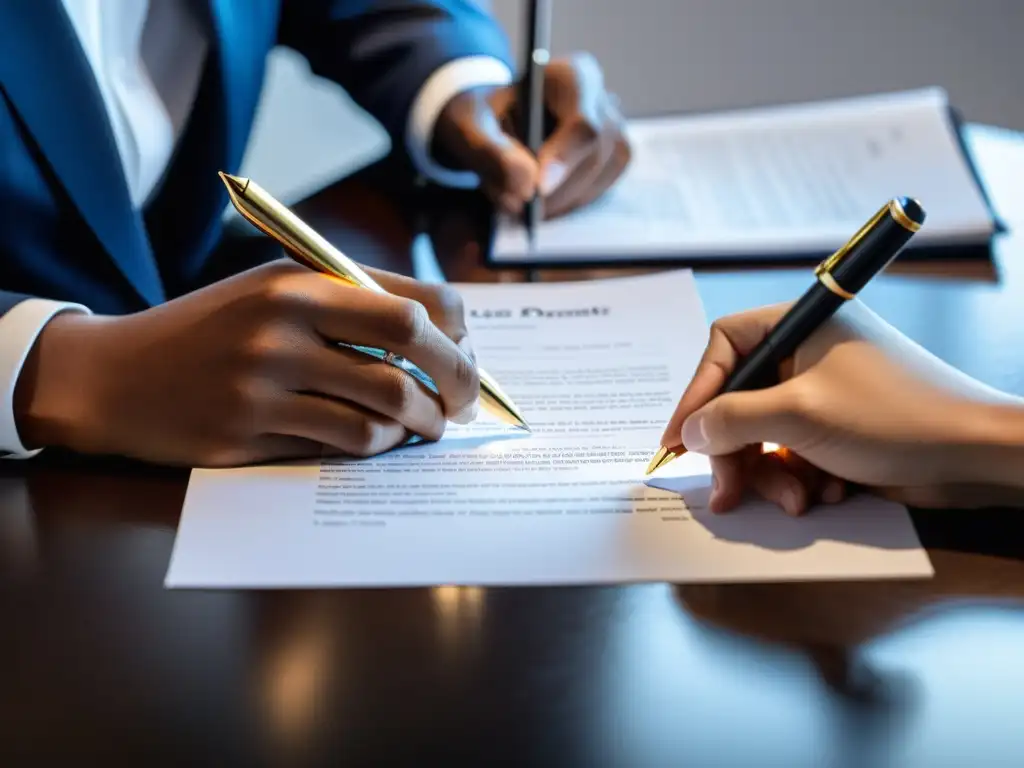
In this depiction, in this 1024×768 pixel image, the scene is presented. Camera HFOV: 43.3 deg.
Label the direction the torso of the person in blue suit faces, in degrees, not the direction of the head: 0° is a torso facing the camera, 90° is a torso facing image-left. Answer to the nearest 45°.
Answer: approximately 315°
